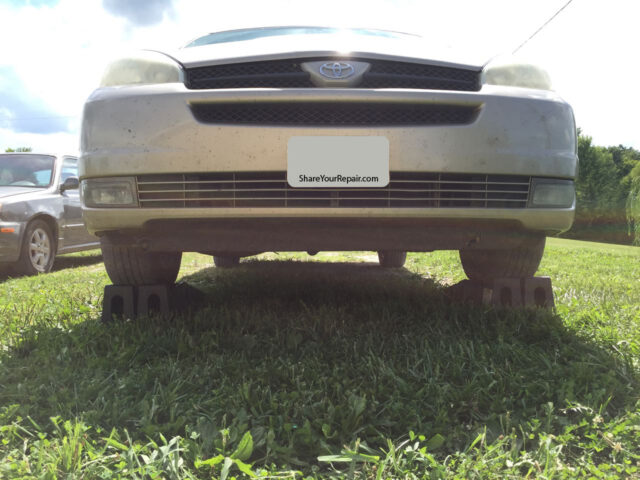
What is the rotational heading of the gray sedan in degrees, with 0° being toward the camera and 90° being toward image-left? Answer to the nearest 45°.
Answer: approximately 45°
